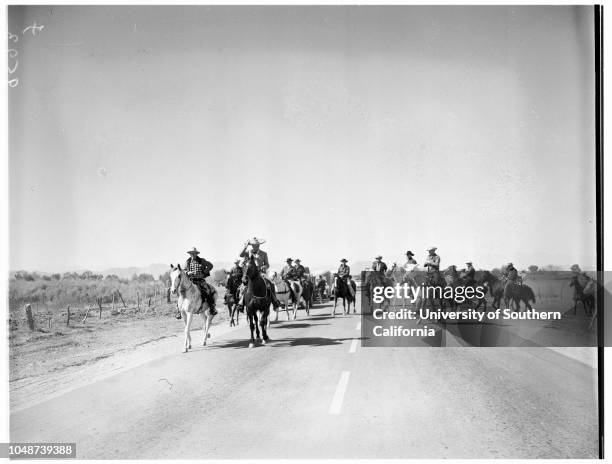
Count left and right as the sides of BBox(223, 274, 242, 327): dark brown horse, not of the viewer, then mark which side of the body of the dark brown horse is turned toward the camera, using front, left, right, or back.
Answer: front

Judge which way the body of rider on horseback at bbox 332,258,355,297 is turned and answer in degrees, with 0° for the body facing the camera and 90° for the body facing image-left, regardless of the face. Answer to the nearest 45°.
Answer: approximately 45°

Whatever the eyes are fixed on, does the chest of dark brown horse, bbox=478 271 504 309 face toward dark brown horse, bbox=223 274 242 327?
no

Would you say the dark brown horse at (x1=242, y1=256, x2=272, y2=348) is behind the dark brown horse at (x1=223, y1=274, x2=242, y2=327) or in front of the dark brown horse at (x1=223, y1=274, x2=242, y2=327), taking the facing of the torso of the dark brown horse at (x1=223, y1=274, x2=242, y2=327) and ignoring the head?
in front

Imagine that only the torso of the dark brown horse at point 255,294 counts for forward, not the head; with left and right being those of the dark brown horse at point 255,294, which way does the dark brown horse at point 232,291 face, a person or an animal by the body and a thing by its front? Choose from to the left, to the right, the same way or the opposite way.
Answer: the same way

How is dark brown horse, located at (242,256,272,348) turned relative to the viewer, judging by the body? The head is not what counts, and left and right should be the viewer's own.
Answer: facing the viewer

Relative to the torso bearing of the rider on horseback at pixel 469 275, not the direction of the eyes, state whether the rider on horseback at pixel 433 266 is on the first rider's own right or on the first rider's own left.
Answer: on the first rider's own right

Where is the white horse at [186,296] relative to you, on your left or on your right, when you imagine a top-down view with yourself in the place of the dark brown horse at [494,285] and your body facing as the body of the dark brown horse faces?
on your right

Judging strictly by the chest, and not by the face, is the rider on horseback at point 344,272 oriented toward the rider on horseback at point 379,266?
no
